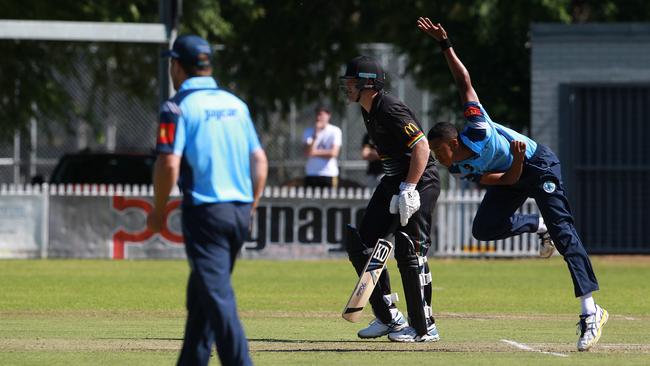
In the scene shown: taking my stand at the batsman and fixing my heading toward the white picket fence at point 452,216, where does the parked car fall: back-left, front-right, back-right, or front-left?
front-left

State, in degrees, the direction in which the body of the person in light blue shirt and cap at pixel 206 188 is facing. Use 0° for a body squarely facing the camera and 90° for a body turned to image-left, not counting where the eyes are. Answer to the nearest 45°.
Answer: approximately 135°

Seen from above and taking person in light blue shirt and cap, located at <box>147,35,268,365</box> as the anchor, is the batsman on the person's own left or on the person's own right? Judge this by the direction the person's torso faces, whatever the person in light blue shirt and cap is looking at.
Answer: on the person's own right

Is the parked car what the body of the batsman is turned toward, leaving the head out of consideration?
no

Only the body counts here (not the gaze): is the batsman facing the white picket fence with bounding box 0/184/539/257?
no
